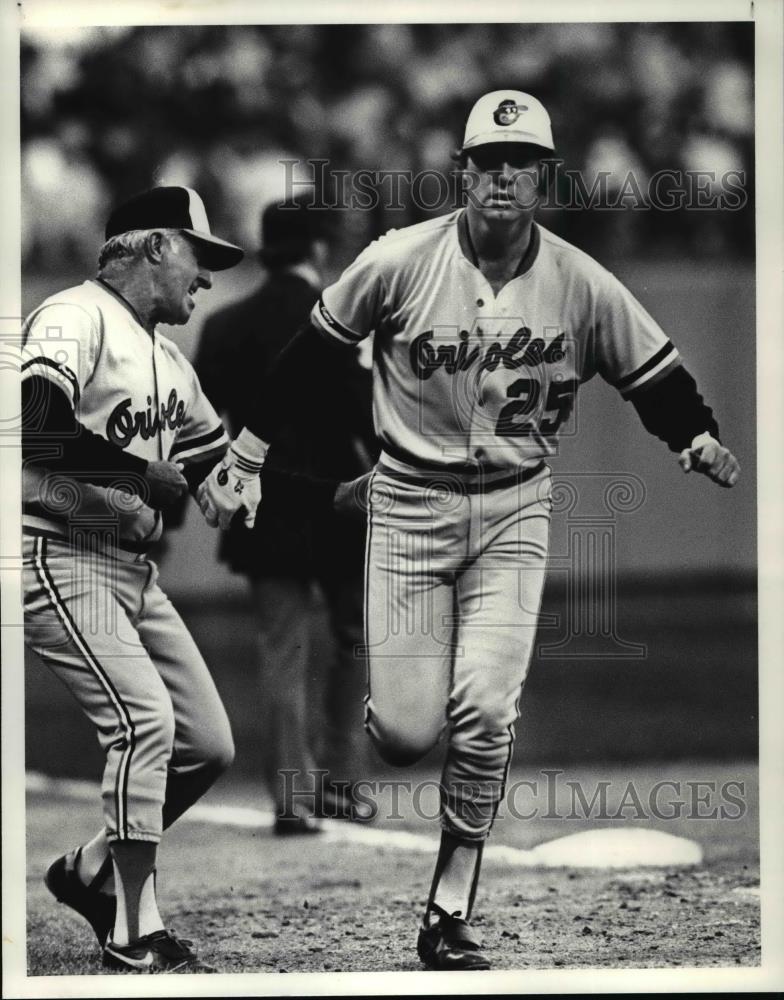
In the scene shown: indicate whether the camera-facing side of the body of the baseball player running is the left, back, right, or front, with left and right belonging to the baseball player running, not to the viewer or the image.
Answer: front
